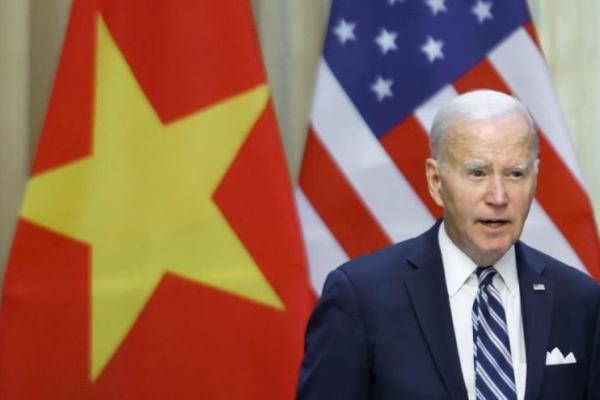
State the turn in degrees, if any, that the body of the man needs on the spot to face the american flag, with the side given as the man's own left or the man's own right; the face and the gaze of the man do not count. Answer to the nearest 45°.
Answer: approximately 135° to the man's own left

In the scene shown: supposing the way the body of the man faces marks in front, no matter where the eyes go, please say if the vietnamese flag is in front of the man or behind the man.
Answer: behind

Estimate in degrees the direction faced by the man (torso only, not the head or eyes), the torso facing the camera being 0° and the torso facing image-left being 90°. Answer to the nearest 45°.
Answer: approximately 315°
